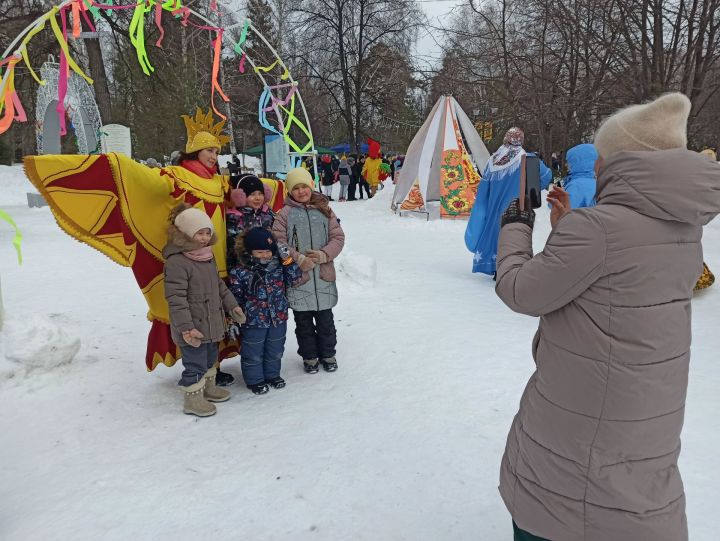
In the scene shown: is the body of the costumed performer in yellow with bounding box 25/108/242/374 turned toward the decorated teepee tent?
no

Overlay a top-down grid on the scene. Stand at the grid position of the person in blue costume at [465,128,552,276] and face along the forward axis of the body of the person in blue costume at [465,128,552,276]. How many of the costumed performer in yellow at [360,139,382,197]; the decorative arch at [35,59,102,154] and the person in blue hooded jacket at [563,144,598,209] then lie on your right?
1

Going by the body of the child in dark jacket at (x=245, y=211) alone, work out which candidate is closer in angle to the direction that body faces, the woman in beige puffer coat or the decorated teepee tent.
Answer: the woman in beige puffer coat

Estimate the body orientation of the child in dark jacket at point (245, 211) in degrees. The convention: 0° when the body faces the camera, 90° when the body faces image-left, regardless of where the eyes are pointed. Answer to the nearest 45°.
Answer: approximately 315°

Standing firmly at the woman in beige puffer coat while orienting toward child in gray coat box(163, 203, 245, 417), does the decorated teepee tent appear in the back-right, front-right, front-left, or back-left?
front-right

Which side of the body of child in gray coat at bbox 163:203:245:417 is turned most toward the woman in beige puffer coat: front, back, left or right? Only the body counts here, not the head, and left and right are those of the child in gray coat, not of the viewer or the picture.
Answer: front

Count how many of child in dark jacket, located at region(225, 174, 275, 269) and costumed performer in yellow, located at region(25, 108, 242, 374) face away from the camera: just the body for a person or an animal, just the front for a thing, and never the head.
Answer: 0

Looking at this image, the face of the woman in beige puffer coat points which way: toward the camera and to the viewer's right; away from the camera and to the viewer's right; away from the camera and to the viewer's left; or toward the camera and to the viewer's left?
away from the camera and to the viewer's left

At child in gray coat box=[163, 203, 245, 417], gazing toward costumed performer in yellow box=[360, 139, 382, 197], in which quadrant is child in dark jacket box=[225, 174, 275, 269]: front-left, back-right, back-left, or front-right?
front-right

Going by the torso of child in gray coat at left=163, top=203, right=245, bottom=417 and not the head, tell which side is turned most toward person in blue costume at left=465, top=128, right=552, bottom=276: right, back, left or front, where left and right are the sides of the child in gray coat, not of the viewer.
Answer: left

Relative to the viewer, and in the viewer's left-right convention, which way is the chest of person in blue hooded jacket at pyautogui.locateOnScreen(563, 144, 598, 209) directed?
facing away from the viewer

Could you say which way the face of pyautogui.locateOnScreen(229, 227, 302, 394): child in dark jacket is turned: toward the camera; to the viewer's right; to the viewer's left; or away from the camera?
toward the camera

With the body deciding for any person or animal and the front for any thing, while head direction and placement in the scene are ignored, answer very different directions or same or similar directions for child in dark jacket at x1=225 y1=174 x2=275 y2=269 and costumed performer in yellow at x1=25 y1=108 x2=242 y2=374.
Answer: same or similar directions

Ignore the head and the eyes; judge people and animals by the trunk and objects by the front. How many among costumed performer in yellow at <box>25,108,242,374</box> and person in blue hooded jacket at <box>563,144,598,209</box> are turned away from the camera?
1
